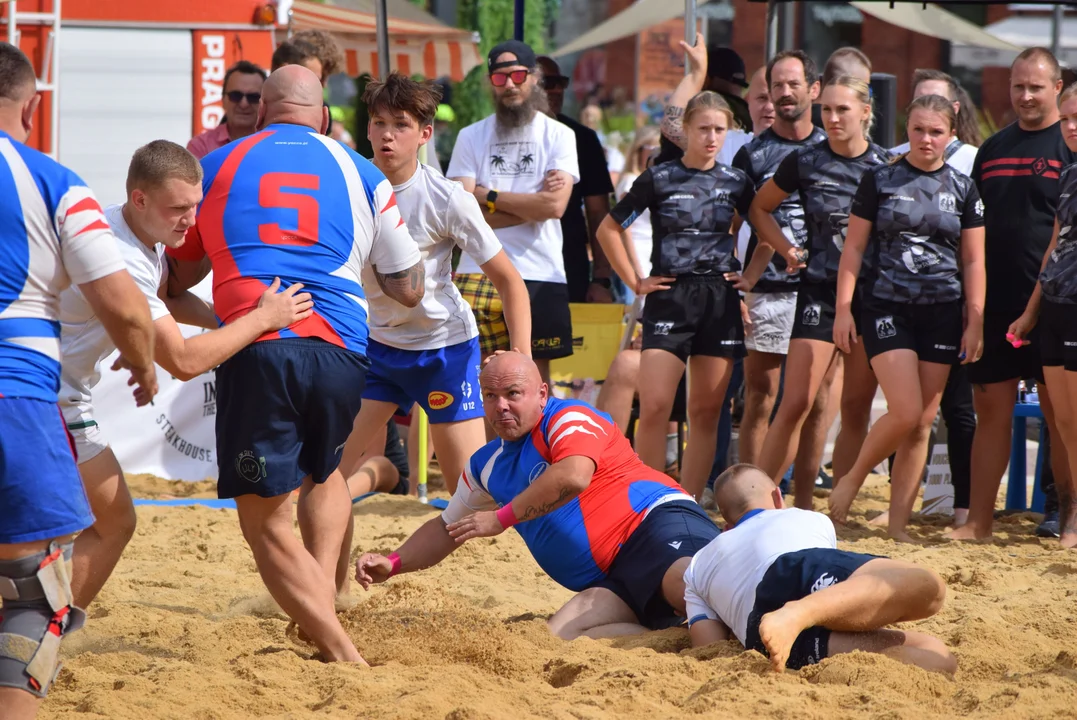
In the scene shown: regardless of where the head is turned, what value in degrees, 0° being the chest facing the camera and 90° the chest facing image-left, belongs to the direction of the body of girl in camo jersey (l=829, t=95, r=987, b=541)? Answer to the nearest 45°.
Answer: approximately 0°

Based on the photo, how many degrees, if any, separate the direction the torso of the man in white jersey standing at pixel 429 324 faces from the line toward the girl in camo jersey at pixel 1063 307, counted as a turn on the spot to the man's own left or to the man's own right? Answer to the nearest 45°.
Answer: approximately 135° to the man's own left

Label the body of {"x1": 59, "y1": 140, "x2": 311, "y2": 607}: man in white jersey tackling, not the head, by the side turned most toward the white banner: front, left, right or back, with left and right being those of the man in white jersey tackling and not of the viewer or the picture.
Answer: left

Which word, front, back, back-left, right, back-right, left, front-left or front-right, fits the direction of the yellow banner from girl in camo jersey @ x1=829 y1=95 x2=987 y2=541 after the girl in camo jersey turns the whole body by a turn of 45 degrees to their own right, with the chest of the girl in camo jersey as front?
right

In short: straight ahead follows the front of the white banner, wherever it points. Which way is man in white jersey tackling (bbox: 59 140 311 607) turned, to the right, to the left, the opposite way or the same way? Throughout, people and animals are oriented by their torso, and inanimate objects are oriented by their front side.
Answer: to the left

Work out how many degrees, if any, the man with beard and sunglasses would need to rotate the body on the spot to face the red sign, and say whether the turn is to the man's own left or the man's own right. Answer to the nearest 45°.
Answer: approximately 135° to the man's own right

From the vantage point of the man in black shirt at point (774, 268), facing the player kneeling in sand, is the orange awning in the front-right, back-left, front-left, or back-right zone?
back-right

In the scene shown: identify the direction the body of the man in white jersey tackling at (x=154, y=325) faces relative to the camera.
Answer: to the viewer's right

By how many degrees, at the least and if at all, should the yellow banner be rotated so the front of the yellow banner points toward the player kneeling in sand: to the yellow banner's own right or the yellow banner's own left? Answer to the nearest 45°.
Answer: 0° — it already faces them

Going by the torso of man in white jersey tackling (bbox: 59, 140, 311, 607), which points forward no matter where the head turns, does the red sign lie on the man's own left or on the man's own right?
on the man's own left
